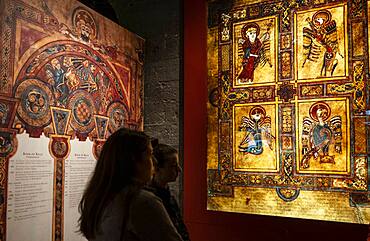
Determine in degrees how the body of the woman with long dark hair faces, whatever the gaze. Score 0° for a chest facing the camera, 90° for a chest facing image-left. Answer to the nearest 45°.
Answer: approximately 225°

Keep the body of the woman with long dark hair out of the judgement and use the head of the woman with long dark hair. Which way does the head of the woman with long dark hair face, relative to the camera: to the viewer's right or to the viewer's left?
to the viewer's right
